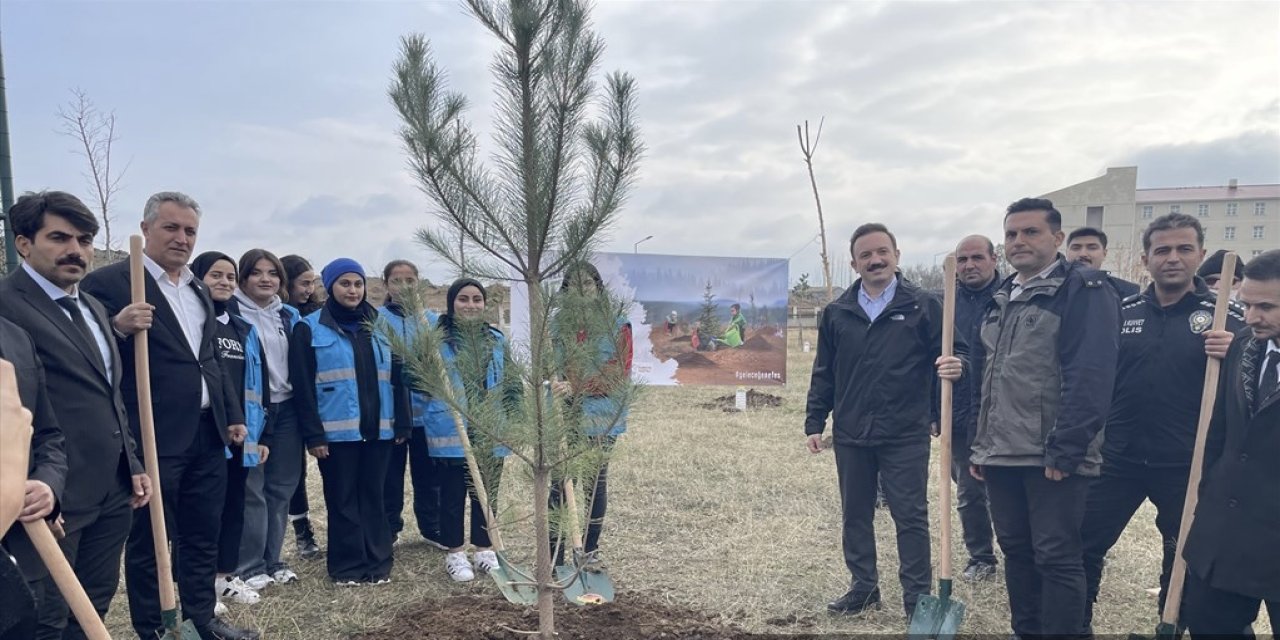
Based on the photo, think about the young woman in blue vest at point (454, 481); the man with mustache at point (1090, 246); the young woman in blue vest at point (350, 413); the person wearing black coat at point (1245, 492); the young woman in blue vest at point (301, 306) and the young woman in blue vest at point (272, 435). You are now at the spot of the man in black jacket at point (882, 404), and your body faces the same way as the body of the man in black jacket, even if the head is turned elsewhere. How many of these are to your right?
4

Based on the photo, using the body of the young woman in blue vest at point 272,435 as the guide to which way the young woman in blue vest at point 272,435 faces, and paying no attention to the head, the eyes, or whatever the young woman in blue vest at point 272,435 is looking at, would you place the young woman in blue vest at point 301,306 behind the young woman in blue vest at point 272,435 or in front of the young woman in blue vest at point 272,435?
behind

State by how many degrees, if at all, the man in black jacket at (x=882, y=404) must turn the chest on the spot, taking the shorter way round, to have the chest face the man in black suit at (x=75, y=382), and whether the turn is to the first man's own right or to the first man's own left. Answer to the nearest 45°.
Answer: approximately 45° to the first man's own right

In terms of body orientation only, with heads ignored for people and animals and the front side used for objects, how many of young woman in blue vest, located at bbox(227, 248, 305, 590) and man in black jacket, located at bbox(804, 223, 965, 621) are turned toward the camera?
2

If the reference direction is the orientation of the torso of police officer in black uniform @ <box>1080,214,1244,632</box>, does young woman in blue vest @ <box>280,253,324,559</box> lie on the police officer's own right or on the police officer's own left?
on the police officer's own right

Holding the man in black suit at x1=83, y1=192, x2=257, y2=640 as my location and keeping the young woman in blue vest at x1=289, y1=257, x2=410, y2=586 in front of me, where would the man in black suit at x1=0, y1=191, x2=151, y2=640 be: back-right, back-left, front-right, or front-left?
back-right

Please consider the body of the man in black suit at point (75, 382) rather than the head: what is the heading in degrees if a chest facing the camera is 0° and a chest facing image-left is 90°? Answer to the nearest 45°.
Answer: approximately 315°

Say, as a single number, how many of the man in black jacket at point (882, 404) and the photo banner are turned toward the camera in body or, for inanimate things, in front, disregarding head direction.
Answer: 2

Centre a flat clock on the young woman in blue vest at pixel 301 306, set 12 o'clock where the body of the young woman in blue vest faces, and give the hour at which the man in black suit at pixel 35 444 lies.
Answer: The man in black suit is roughly at 2 o'clock from the young woman in blue vest.
